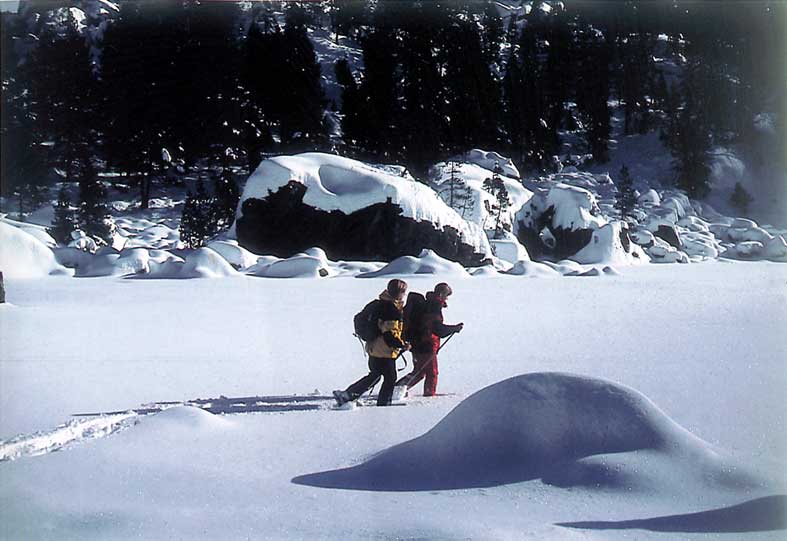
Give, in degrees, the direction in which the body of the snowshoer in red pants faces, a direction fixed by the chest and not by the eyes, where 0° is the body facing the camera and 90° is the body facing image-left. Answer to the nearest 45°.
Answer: approximately 270°

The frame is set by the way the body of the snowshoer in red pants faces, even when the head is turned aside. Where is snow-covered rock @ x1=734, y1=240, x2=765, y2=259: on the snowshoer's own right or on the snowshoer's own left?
on the snowshoer's own left

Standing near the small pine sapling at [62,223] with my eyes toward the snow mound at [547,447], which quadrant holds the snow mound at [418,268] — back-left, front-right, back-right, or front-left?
front-left

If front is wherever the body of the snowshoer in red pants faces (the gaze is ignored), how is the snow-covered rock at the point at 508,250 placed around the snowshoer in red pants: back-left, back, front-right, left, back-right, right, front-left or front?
left

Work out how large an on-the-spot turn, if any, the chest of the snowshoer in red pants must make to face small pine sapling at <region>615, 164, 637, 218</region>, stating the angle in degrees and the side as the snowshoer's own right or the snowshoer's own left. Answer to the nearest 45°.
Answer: approximately 90° to the snowshoer's own left

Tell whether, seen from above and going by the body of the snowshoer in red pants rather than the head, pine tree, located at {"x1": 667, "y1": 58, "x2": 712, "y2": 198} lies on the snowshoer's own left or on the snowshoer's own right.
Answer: on the snowshoer's own left

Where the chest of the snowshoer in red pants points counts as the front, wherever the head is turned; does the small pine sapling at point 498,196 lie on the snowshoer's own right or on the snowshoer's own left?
on the snowshoer's own left

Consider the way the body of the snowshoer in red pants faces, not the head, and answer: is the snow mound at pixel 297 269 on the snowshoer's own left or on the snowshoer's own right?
on the snowshoer's own left

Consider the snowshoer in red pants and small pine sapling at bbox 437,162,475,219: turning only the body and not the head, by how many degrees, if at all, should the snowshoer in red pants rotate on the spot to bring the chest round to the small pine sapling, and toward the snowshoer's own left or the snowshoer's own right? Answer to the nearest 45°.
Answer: approximately 90° to the snowshoer's own left

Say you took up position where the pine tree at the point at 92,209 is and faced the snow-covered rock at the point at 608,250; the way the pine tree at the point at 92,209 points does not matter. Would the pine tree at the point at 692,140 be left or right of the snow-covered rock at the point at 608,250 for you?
left

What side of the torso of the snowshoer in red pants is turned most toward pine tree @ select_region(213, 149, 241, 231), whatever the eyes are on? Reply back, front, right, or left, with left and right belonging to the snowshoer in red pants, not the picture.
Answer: left

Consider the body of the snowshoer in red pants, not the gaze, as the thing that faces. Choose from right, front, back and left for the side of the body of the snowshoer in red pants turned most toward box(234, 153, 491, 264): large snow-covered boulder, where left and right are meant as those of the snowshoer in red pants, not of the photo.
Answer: left

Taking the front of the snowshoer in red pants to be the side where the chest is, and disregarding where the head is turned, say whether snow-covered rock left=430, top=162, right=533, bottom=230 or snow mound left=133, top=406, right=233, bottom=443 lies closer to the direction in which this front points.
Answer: the snow-covered rock
